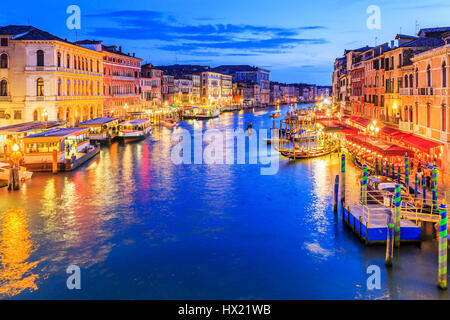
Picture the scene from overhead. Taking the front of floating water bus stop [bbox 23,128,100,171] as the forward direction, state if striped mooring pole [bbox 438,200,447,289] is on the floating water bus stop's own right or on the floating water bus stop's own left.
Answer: on the floating water bus stop's own right

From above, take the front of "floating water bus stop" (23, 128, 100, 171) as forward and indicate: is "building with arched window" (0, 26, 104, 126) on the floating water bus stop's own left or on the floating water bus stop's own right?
on the floating water bus stop's own left

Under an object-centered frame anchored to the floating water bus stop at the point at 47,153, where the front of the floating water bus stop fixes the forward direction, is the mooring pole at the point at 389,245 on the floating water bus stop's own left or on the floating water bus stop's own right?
on the floating water bus stop's own right
